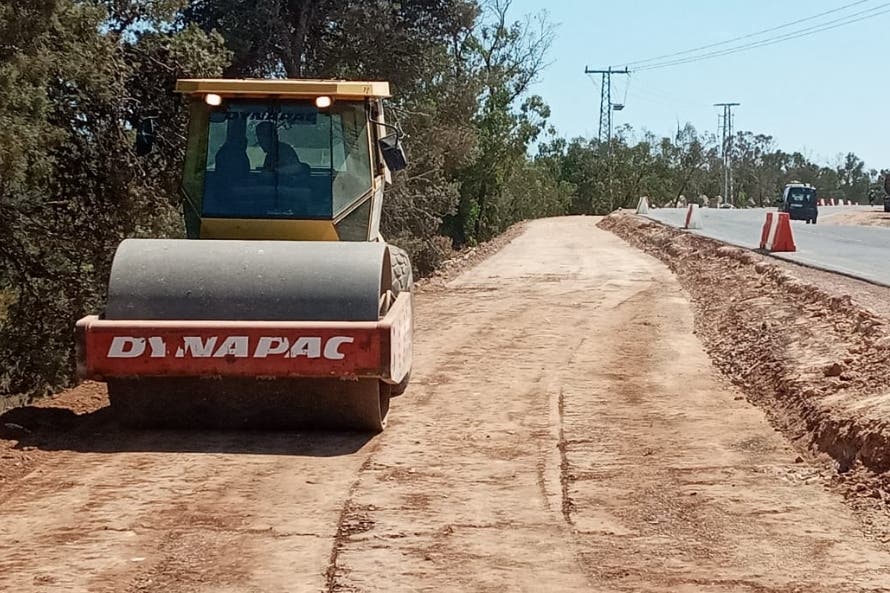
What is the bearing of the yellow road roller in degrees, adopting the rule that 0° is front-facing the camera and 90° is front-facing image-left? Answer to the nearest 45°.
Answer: approximately 0°
